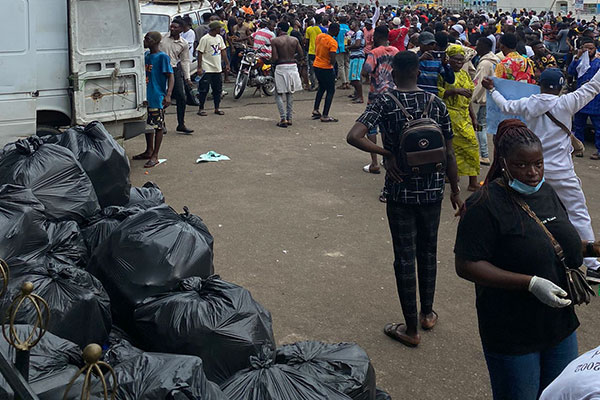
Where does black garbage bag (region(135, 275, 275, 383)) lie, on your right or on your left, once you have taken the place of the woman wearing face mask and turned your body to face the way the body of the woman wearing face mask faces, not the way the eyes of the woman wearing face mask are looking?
on your right

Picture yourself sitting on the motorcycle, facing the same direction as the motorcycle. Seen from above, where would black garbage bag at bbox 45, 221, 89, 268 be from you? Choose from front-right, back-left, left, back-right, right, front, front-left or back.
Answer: front-left

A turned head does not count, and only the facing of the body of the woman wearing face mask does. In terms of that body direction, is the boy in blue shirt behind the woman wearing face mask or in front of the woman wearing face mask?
behind

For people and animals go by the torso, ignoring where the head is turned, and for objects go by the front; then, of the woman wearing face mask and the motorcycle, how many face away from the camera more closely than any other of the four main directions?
0

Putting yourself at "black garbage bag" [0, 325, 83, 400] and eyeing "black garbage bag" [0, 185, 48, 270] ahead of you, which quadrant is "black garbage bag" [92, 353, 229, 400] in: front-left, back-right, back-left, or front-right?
back-right

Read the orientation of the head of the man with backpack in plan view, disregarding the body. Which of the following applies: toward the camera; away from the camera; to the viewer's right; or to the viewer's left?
away from the camera

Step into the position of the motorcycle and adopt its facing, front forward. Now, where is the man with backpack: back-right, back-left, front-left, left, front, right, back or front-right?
front-left

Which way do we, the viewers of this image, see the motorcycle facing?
facing the viewer and to the left of the viewer

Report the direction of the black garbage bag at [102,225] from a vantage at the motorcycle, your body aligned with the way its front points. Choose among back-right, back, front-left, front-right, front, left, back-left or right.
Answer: front-left
